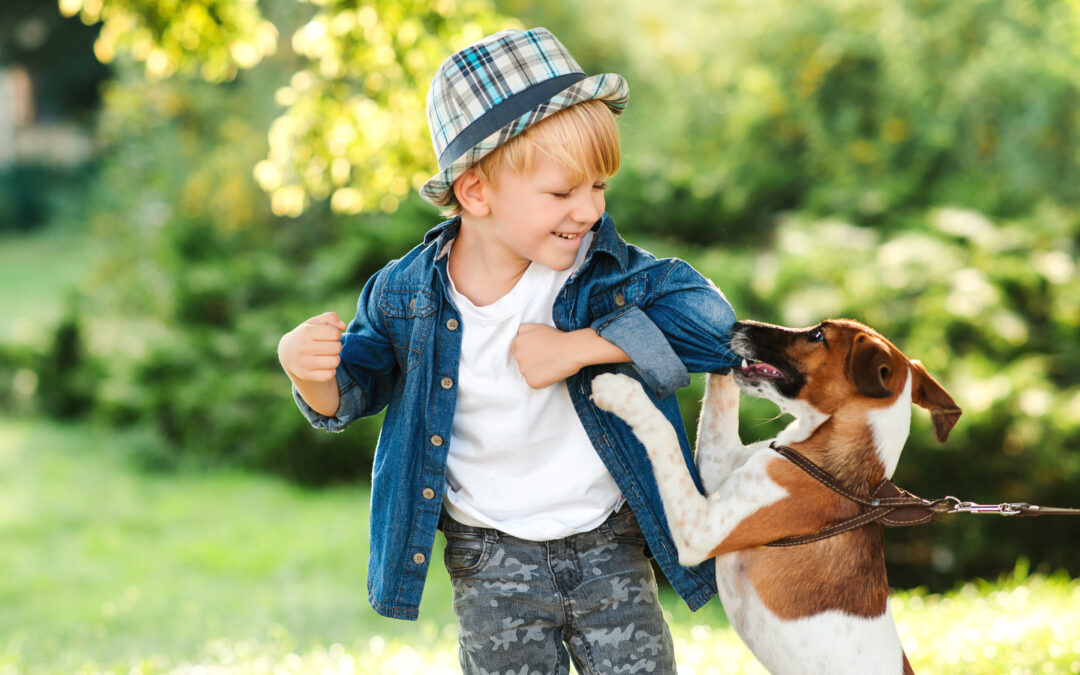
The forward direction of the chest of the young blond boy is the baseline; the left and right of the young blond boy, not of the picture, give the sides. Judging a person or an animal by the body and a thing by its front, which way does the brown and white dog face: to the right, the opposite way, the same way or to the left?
to the right

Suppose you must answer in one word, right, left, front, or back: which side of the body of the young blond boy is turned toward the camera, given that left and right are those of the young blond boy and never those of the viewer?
front

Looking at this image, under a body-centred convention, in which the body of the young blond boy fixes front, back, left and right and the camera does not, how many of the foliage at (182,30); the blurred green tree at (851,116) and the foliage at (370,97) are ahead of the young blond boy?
0

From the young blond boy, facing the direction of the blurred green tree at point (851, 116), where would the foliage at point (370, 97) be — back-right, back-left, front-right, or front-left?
front-left

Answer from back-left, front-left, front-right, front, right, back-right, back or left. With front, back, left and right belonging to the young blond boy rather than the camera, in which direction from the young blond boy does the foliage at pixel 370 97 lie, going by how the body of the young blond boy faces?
back

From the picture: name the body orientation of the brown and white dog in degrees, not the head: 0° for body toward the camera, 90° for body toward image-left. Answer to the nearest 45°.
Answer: approximately 90°

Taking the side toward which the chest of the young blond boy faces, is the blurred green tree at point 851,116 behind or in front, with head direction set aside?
behind

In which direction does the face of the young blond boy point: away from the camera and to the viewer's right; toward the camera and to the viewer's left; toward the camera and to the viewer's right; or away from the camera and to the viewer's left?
toward the camera and to the viewer's right

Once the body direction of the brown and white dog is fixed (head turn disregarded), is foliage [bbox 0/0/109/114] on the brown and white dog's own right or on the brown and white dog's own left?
on the brown and white dog's own right
